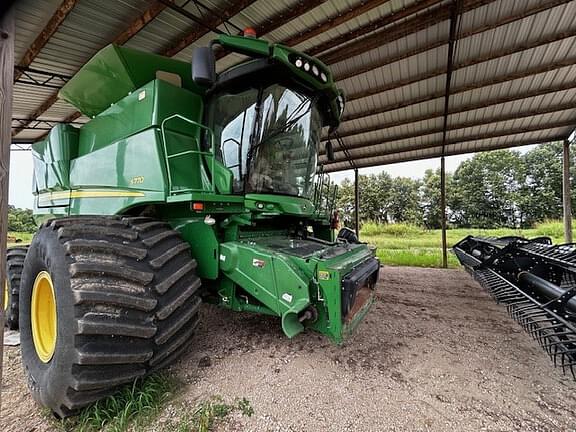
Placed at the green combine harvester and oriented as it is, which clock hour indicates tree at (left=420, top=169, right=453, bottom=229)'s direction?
The tree is roughly at 9 o'clock from the green combine harvester.

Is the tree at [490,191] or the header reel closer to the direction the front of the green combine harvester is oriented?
the header reel

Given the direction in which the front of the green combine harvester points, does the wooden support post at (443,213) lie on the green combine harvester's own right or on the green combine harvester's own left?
on the green combine harvester's own left

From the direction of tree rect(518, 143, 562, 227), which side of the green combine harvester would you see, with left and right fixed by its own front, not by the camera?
left

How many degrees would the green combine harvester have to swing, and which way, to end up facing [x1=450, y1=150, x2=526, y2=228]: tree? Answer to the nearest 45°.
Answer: approximately 90° to its left

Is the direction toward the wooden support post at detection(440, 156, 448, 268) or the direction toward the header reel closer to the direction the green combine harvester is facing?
the header reel

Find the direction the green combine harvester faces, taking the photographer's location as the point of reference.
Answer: facing the viewer and to the right of the viewer

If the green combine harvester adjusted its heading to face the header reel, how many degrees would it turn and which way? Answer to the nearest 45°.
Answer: approximately 45° to its left
